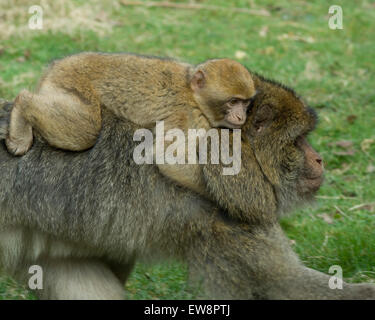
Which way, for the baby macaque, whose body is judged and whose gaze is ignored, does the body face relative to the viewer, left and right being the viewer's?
facing to the right of the viewer

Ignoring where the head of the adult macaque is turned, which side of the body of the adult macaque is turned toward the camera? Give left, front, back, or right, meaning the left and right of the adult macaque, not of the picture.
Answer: right
